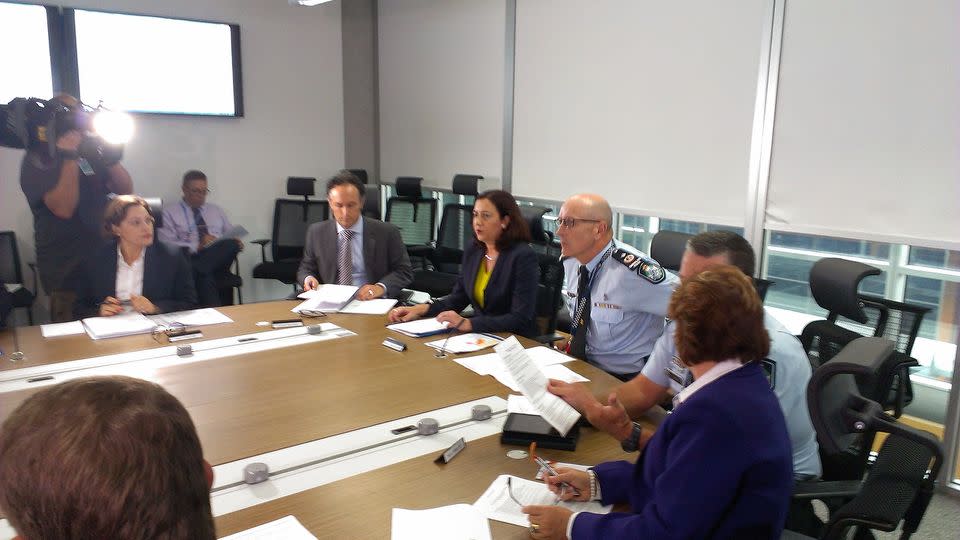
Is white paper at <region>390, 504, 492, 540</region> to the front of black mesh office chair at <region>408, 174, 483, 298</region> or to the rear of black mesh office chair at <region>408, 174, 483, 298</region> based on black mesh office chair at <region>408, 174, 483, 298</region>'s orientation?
to the front

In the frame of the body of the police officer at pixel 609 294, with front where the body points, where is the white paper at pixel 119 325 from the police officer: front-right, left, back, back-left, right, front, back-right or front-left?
front-right

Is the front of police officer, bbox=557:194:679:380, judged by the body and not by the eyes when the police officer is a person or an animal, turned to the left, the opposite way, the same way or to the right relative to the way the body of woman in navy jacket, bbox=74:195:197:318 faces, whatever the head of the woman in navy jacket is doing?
to the right

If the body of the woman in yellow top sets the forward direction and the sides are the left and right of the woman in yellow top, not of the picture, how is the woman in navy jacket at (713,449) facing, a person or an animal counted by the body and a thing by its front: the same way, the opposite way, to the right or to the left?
to the right

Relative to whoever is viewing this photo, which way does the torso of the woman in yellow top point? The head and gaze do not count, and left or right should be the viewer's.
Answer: facing the viewer and to the left of the viewer

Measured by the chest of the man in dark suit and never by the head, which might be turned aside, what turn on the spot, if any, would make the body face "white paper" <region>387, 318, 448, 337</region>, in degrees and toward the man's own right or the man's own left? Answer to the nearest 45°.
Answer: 0° — they already face it

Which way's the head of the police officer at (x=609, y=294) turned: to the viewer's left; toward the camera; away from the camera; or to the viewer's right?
to the viewer's left

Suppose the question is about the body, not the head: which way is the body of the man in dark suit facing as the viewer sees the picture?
toward the camera

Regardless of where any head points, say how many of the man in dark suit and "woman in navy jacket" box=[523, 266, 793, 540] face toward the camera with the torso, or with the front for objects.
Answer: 1

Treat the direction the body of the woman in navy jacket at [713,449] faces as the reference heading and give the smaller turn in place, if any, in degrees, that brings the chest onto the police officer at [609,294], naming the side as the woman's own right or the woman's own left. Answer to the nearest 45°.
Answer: approximately 45° to the woman's own right

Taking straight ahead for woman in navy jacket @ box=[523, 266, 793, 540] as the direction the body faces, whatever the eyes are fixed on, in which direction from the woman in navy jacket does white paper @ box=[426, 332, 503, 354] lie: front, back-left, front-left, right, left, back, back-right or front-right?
front

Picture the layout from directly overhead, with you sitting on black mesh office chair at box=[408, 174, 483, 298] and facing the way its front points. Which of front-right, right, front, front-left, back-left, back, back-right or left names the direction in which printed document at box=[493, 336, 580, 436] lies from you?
front-left
